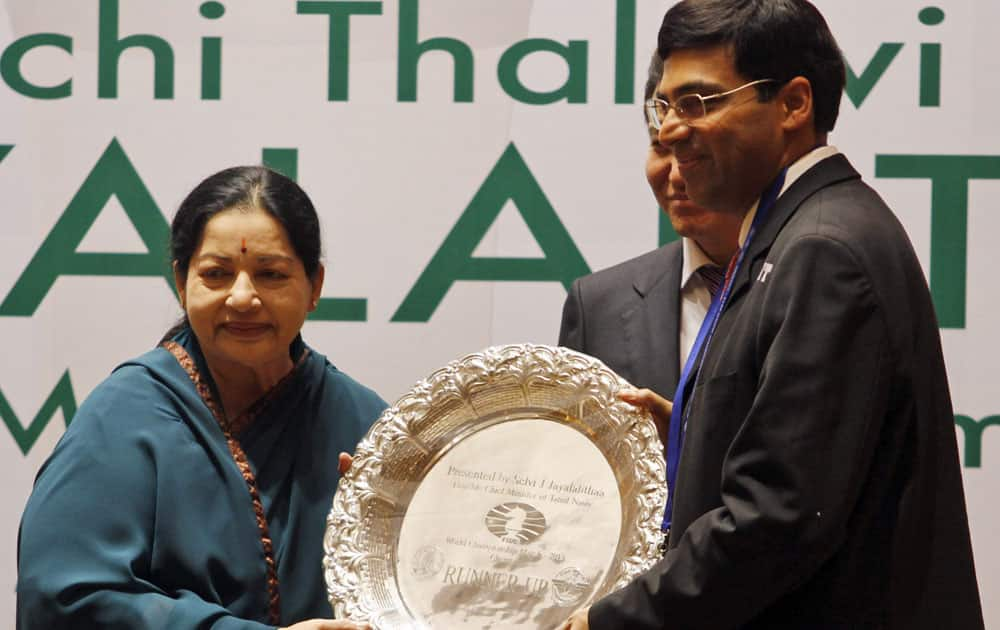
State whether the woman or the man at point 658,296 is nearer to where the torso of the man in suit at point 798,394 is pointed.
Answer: the woman

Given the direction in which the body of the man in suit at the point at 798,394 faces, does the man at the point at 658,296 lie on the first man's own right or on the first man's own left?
on the first man's own right

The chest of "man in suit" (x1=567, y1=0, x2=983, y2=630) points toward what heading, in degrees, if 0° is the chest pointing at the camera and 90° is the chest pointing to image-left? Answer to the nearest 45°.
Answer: approximately 90°

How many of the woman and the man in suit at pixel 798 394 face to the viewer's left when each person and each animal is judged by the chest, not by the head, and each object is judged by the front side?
1

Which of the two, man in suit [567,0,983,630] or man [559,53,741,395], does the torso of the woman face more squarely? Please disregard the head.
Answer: the man in suit

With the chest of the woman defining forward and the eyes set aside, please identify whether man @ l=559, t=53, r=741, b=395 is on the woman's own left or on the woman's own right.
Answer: on the woman's own left
